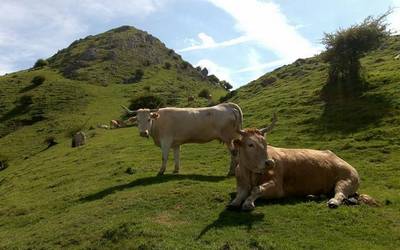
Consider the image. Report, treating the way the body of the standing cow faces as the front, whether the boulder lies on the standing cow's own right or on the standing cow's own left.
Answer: on the standing cow's own right

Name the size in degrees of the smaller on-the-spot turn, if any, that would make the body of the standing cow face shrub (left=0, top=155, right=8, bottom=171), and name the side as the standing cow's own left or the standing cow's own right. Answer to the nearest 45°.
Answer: approximately 45° to the standing cow's own right

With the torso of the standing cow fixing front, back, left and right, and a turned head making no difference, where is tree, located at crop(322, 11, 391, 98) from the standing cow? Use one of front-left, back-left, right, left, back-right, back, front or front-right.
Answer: back-right

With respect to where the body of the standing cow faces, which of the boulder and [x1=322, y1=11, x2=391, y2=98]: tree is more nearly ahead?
the boulder

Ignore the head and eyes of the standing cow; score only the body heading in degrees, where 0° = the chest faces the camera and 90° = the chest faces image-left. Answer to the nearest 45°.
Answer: approximately 90°

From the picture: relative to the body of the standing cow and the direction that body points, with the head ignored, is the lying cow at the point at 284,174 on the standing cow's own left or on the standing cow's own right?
on the standing cow's own left
